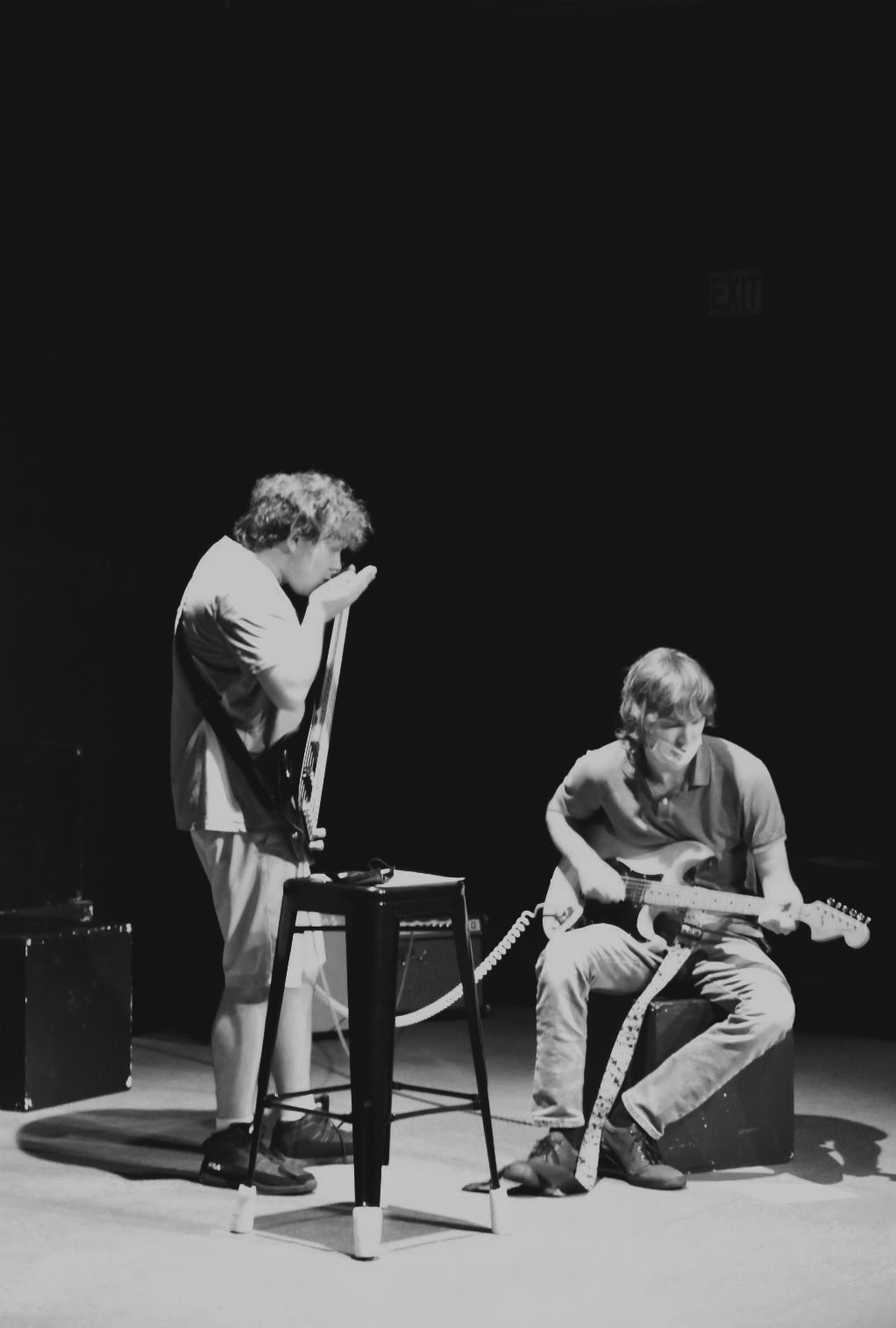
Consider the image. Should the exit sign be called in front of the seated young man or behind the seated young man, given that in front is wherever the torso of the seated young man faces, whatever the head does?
behind

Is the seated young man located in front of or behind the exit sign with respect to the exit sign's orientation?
in front

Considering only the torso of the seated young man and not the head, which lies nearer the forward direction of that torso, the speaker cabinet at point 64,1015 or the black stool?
the black stool

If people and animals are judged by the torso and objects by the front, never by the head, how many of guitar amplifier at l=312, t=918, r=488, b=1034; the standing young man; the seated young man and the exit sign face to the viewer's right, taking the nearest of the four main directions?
1

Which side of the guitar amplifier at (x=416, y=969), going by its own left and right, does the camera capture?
front

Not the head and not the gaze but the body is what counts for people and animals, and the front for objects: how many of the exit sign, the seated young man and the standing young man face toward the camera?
2

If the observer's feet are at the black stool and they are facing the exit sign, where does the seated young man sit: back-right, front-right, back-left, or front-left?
front-right

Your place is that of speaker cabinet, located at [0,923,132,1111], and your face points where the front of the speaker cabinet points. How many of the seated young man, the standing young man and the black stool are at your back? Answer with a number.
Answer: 0

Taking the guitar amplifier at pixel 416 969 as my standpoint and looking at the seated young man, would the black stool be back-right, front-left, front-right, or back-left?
front-right

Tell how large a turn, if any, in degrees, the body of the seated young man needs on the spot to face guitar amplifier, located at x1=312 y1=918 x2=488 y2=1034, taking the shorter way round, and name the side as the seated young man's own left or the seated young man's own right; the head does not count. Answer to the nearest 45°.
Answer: approximately 135° to the seated young man's own right

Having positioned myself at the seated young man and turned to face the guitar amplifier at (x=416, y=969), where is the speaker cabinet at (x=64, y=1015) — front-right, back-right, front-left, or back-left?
front-left

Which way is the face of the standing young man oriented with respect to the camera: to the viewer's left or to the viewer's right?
to the viewer's right

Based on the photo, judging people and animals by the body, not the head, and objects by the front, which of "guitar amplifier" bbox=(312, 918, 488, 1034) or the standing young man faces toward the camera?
the guitar amplifier

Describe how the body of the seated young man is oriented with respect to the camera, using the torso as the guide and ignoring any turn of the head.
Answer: toward the camera

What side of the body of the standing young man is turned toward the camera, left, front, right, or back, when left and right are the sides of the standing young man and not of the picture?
right

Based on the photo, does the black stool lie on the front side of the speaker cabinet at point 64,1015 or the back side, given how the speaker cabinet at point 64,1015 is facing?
on the front side

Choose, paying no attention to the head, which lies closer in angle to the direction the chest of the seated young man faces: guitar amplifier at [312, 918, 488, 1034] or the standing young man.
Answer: the standing young man

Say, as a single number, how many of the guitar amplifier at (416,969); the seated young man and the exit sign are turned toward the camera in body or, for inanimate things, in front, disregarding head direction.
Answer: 3

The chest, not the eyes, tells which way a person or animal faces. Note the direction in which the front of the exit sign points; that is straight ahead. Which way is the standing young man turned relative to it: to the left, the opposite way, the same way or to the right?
to the left
